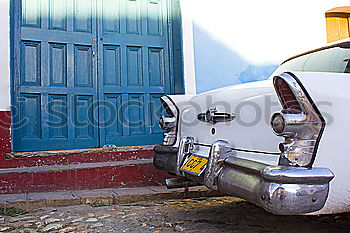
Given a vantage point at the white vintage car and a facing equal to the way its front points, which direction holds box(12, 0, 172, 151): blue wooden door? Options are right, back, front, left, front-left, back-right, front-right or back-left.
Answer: left

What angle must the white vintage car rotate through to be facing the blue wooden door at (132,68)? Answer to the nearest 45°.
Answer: approximately 90° to its left

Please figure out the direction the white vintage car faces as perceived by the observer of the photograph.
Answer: facing away from the viewer and to the right of the viewer
